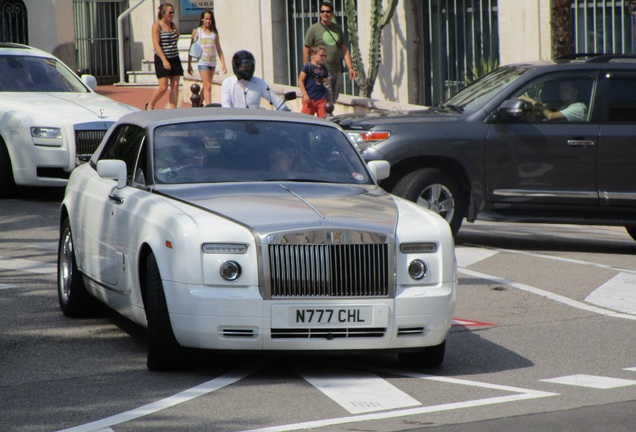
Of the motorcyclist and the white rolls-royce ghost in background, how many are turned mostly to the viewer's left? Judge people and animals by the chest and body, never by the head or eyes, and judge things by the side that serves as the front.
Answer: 0

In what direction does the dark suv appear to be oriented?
to the viewer's left

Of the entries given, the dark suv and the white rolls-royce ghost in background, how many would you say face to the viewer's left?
1

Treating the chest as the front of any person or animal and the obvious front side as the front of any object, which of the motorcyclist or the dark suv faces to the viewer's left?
the dark suv

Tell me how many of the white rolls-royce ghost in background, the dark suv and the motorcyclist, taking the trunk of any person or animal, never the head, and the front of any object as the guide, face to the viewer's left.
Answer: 1

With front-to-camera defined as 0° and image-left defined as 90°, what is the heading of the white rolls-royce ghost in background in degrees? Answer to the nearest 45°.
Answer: approximately 315°

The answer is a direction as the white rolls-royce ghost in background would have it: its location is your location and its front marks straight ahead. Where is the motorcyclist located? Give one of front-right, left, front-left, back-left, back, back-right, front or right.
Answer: front

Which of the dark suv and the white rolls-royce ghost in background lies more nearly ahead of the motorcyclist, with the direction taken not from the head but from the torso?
the dark suv

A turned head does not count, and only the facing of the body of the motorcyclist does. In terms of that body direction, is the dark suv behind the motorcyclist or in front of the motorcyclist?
in front

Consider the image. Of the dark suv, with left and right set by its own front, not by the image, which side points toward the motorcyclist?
front
